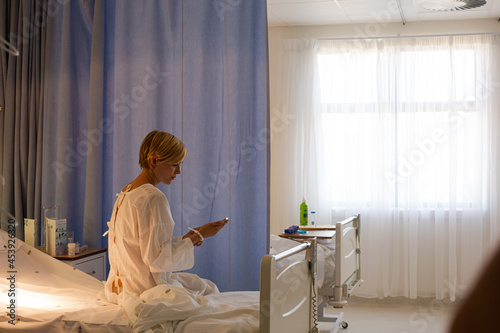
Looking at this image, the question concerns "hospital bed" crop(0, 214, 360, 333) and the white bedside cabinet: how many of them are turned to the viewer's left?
0

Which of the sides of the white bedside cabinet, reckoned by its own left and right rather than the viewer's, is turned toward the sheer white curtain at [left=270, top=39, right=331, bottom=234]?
left

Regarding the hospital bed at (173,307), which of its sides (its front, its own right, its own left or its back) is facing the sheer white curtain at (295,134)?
left

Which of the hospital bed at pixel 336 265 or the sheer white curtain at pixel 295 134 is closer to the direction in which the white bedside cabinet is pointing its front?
the hospital bed

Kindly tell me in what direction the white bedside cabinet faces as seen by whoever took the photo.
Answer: facing the viewer and to the right of the viewer

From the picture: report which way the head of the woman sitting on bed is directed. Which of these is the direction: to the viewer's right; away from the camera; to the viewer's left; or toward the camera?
to the viewer's right

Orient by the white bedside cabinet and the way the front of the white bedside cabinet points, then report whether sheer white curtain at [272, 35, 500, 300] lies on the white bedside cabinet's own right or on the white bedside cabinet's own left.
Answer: on the white bedside cabinet's own left

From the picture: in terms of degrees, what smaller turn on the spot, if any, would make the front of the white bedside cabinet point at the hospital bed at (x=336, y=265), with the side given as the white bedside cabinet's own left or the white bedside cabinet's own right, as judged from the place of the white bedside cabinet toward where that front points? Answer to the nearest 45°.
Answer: approximately 45° to the white bedside cabinet's own left

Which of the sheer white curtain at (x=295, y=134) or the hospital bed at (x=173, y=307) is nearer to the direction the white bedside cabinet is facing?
the hospital bed
